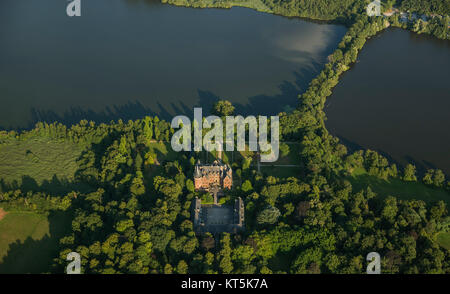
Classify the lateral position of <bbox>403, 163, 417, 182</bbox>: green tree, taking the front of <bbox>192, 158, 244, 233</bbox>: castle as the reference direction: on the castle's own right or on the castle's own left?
on the castle's own left

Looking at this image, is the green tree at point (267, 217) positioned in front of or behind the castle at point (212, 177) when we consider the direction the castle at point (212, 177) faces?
in front

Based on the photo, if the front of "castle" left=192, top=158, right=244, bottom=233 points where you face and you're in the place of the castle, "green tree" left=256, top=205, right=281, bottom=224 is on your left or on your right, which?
on your left

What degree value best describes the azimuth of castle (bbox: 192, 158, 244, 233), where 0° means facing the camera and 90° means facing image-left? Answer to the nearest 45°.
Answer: approximately 0°

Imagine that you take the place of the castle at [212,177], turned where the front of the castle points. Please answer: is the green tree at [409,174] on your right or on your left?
on your left
